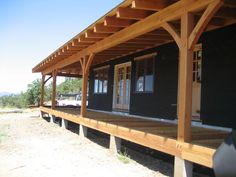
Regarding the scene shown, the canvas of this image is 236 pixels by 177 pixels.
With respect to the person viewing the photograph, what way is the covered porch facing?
facing the viewer and to the left of the viewer
